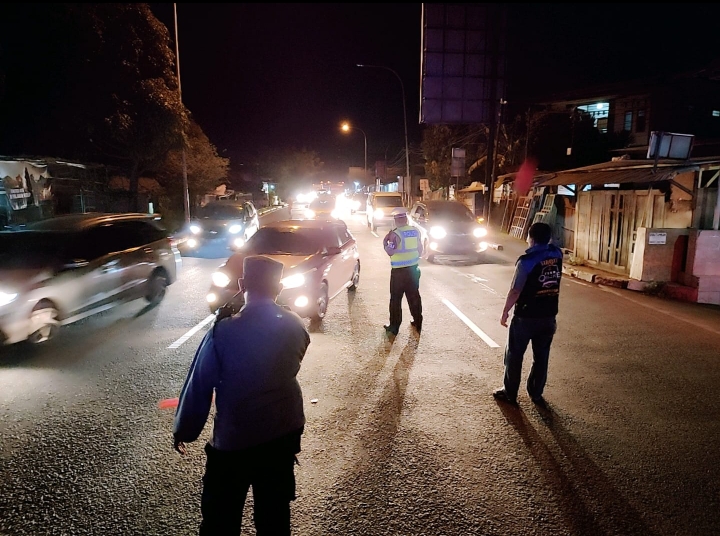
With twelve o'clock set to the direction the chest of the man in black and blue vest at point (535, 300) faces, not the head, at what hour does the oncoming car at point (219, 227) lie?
The oncoming car is roughly at 12 o'clock from the man in black and blue vest.

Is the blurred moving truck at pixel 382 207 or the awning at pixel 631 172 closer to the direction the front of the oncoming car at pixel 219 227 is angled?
the awning

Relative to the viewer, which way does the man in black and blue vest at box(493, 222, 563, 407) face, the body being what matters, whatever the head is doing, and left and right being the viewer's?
facing away from the viewer and to the left of the viewer

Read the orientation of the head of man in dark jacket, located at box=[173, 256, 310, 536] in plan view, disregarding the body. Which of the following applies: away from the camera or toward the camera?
away from the camera

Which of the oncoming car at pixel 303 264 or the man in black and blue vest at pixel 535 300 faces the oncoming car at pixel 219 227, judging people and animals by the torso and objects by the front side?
the man in black and blue vest

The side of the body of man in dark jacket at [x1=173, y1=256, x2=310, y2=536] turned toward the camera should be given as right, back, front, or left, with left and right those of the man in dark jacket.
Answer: back

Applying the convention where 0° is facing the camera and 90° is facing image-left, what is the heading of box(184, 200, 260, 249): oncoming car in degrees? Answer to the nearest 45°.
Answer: approximately 0°

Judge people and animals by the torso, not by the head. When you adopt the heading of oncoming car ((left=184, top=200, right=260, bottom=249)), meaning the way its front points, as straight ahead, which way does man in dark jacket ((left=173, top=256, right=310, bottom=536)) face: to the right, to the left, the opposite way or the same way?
the opposite way
